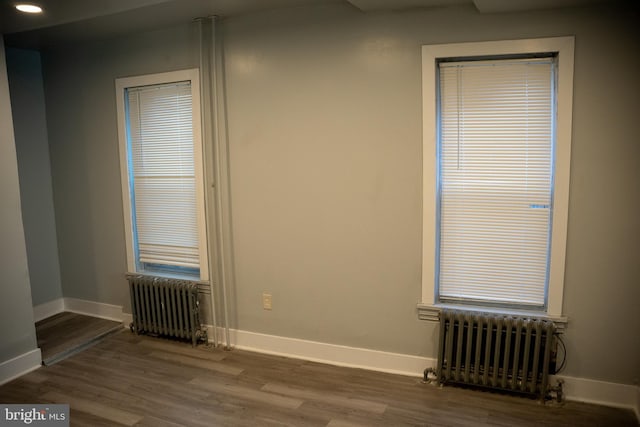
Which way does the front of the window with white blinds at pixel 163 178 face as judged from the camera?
facing the viewer and to the left of the viewer

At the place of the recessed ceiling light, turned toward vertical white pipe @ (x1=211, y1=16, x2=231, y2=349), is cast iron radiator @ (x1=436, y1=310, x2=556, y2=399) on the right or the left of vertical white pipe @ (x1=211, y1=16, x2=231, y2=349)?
right

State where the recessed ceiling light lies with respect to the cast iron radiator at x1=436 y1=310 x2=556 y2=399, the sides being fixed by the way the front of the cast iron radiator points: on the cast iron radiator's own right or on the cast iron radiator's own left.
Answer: on the cast iron radiator's own right

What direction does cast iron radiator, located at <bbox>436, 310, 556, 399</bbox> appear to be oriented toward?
toward the camera

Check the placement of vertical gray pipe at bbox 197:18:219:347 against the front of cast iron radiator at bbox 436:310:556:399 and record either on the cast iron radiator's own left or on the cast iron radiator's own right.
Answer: on the cast iron radiator's own right

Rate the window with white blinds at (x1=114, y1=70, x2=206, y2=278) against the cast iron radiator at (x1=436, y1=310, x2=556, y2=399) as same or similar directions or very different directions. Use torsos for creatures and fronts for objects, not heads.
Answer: same or similar directions

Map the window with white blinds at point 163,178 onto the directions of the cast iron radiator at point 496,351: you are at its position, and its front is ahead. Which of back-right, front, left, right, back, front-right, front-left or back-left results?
right

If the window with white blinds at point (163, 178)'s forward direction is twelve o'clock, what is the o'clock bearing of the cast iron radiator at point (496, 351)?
The cast iron radiator is roughly at 9 o'clock from the window with white blinds.

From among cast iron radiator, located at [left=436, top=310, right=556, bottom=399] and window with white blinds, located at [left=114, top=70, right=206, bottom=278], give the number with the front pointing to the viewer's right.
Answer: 0

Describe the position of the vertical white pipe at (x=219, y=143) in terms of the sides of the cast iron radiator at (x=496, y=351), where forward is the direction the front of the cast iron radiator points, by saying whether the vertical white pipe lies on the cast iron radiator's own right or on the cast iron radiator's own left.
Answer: on the cast iron radiator's own right

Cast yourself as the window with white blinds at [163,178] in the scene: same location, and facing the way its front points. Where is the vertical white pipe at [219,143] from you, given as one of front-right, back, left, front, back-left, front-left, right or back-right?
left
